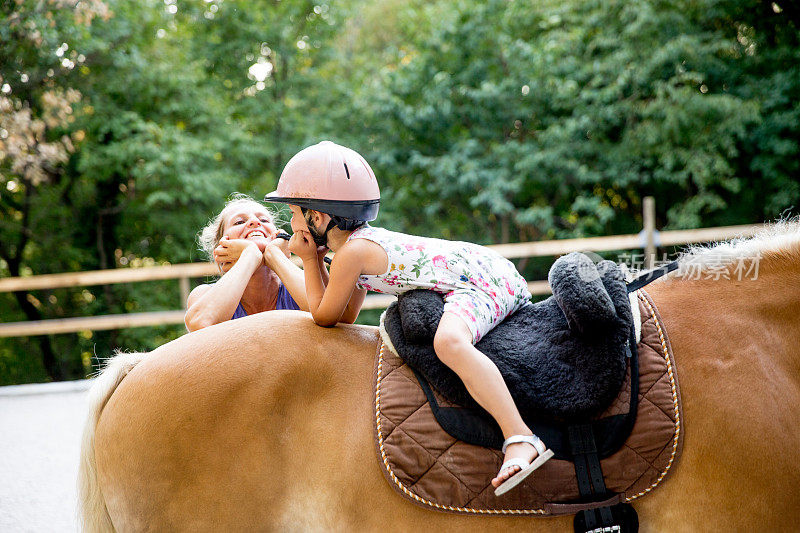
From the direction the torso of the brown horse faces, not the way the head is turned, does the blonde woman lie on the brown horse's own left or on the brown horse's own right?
on the brown horse's own left

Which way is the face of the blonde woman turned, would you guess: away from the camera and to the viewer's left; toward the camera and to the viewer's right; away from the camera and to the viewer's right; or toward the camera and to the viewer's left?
toward the camera and to the viewer's right

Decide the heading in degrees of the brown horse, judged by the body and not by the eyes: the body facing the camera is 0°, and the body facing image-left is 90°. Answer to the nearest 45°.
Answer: approximately 270°
